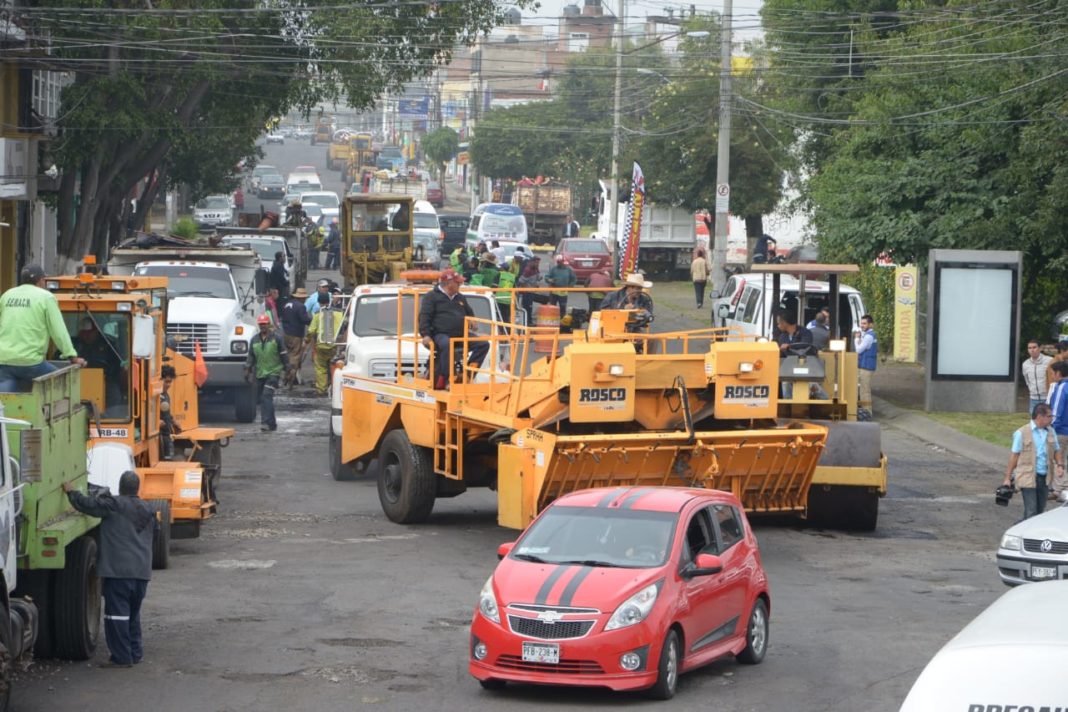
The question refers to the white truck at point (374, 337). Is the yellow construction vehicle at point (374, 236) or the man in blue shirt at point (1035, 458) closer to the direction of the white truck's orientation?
the man in blue shirt

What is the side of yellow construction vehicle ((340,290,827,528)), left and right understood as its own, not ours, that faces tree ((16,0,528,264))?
back

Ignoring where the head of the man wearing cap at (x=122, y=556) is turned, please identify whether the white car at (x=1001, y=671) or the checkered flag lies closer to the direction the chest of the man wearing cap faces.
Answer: the checkered flag

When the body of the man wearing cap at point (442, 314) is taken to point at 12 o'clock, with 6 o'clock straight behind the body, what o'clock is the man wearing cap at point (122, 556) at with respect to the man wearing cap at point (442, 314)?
the man wearing cap at point (122, 556) is roughly at 2 o'clock from the man wearing cap at point (442, 314).

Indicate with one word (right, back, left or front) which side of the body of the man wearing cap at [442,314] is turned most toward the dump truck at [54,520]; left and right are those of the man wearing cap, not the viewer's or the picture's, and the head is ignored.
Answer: right

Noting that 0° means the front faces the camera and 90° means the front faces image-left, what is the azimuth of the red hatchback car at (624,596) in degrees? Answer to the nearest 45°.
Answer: approximately 45°

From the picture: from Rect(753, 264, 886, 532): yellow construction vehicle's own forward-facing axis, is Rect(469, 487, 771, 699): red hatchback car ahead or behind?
ahead

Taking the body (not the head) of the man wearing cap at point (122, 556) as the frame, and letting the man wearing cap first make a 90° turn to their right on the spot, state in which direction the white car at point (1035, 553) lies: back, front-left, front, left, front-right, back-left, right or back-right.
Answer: front

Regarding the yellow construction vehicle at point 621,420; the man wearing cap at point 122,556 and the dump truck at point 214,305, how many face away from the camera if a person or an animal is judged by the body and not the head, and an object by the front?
1

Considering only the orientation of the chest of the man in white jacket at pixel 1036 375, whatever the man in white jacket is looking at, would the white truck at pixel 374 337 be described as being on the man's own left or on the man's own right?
on the man's own right

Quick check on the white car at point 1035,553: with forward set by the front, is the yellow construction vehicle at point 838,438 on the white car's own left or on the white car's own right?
on the white car's own right
